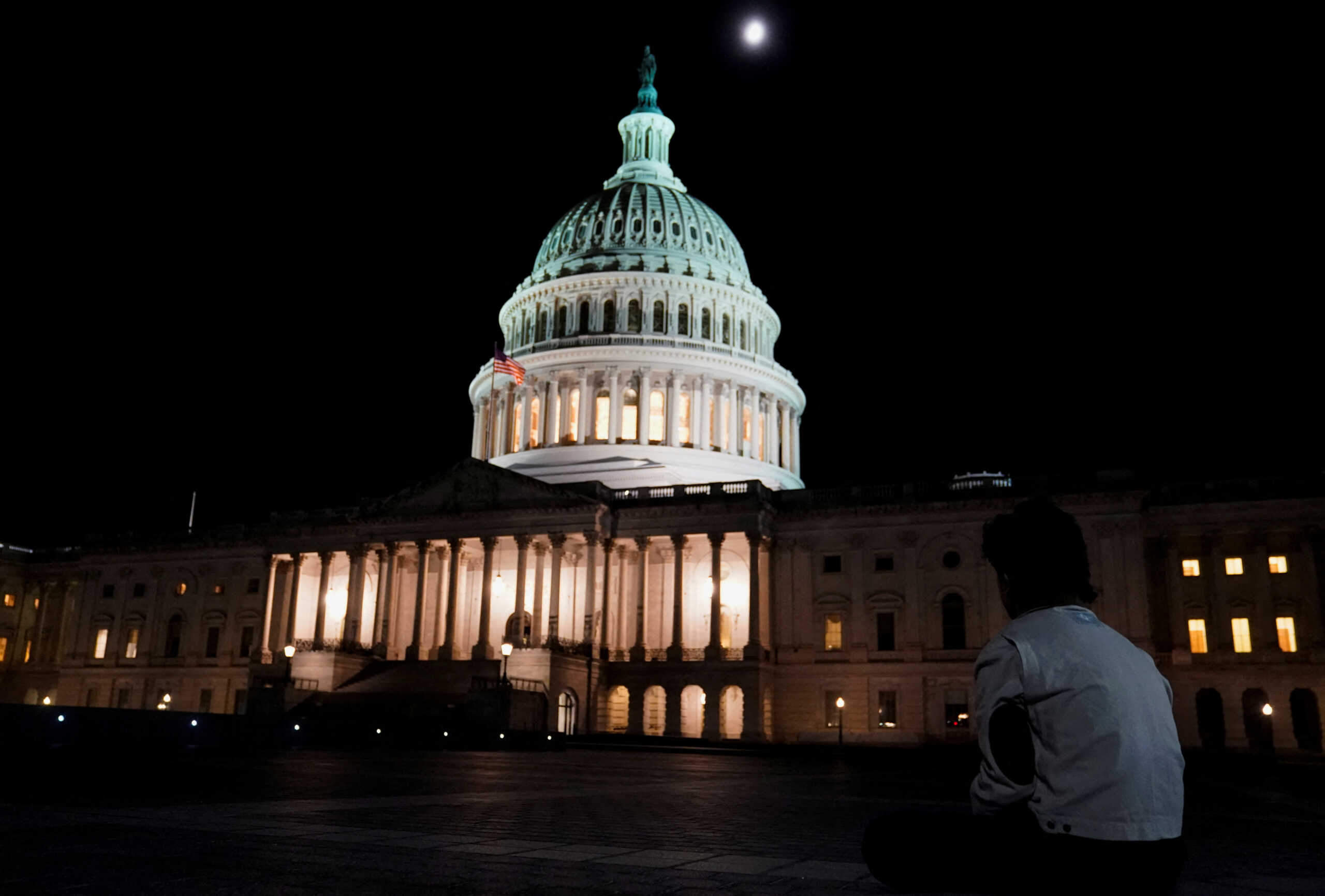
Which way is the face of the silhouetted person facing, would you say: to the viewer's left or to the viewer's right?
to the viewer's left

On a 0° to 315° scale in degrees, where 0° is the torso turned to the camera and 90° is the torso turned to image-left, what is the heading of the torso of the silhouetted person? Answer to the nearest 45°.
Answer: approximately 135°
